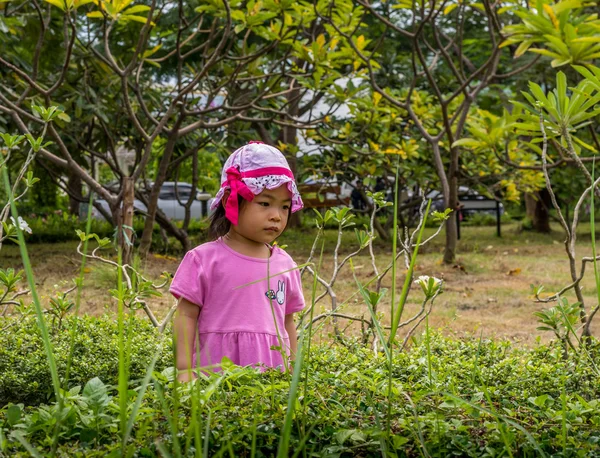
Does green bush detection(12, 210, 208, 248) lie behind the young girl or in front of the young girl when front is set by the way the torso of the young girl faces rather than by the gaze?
behind

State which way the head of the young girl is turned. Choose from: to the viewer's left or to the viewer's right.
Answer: to the viewer's right

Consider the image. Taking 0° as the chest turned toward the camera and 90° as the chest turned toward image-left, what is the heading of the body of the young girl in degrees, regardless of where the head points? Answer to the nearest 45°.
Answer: approximately 315°
